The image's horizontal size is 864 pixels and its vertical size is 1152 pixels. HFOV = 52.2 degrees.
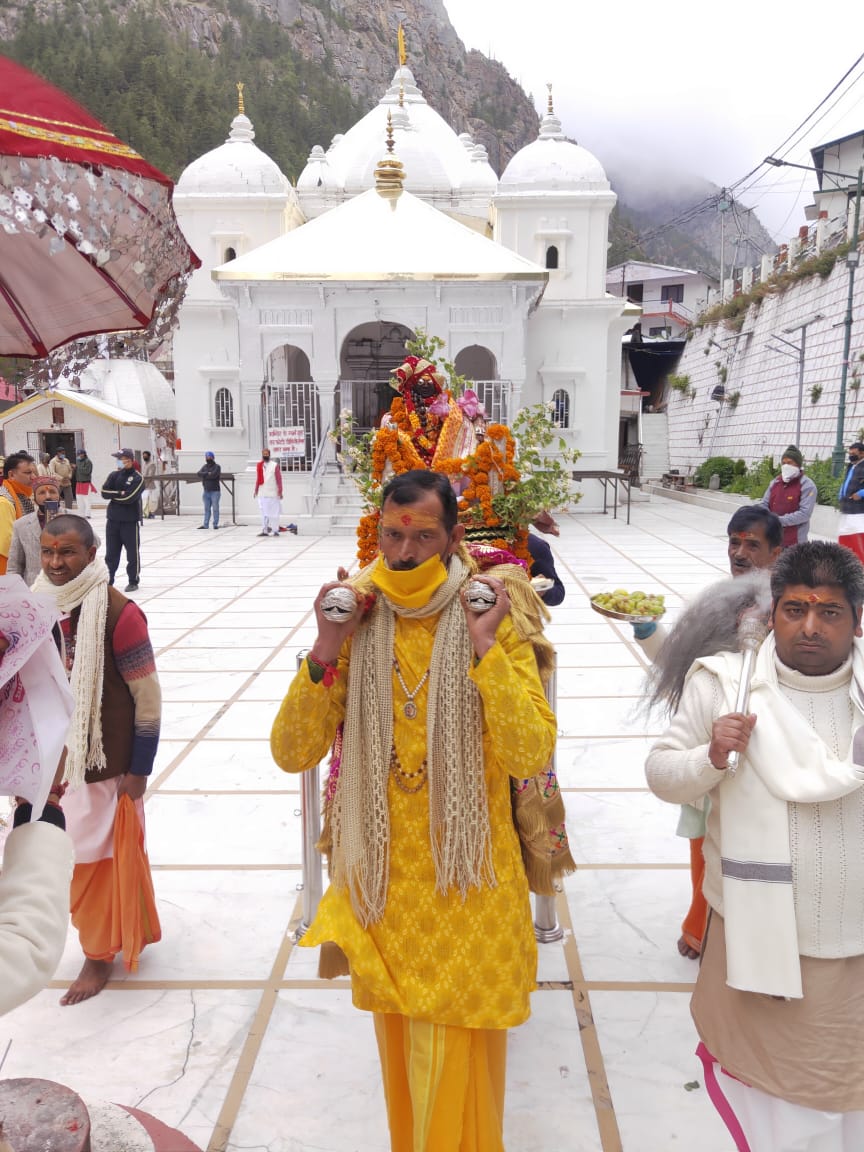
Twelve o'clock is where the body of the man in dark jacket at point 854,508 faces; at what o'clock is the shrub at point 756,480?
The shrub is roughly at 4 o'clock from the man in dark jacket.

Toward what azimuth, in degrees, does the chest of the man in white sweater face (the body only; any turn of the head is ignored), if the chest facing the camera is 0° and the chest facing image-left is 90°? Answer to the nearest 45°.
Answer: approximately 0°

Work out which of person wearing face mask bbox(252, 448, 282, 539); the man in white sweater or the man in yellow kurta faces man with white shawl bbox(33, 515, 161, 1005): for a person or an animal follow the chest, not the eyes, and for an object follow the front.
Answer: the person wearing face mask

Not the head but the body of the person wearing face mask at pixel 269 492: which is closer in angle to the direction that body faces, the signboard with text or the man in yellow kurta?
the man in yellow kurta

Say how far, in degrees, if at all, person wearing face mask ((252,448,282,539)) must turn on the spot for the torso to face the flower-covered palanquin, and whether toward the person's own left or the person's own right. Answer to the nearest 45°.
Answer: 0° — they already face it
